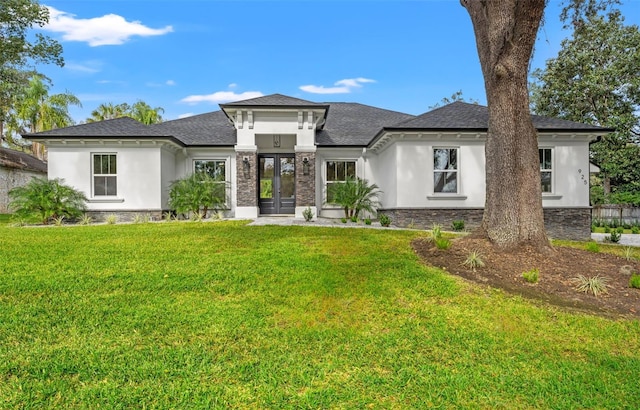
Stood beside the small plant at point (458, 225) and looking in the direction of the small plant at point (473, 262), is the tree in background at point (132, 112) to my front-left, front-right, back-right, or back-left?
back-right

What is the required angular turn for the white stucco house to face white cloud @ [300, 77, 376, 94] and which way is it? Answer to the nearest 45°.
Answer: approximately 180°

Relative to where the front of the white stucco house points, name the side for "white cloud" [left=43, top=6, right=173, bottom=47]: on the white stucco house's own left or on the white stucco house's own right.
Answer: on the white stucco house's own right

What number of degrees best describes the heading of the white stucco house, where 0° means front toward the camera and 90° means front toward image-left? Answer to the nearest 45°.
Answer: approximately 0°

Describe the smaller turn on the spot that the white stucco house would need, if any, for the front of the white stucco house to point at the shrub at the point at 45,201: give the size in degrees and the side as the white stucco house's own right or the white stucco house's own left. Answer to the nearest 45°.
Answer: approximately 90° to the white stucco house's own right

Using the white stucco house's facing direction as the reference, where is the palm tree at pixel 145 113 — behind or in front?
behind

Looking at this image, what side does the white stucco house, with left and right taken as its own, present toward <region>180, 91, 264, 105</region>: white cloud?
back

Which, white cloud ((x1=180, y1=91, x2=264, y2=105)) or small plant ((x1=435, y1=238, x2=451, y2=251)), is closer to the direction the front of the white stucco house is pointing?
the small plant

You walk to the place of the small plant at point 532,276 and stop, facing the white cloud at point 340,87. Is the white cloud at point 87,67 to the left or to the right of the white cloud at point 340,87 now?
left

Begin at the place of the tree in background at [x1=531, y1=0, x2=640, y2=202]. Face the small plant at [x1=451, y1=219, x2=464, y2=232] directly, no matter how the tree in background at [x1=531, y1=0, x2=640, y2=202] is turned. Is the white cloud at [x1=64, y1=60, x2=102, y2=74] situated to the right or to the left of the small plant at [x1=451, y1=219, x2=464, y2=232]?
right

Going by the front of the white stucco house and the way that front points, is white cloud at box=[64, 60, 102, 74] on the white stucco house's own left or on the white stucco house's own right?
on the white stucco house's own right
